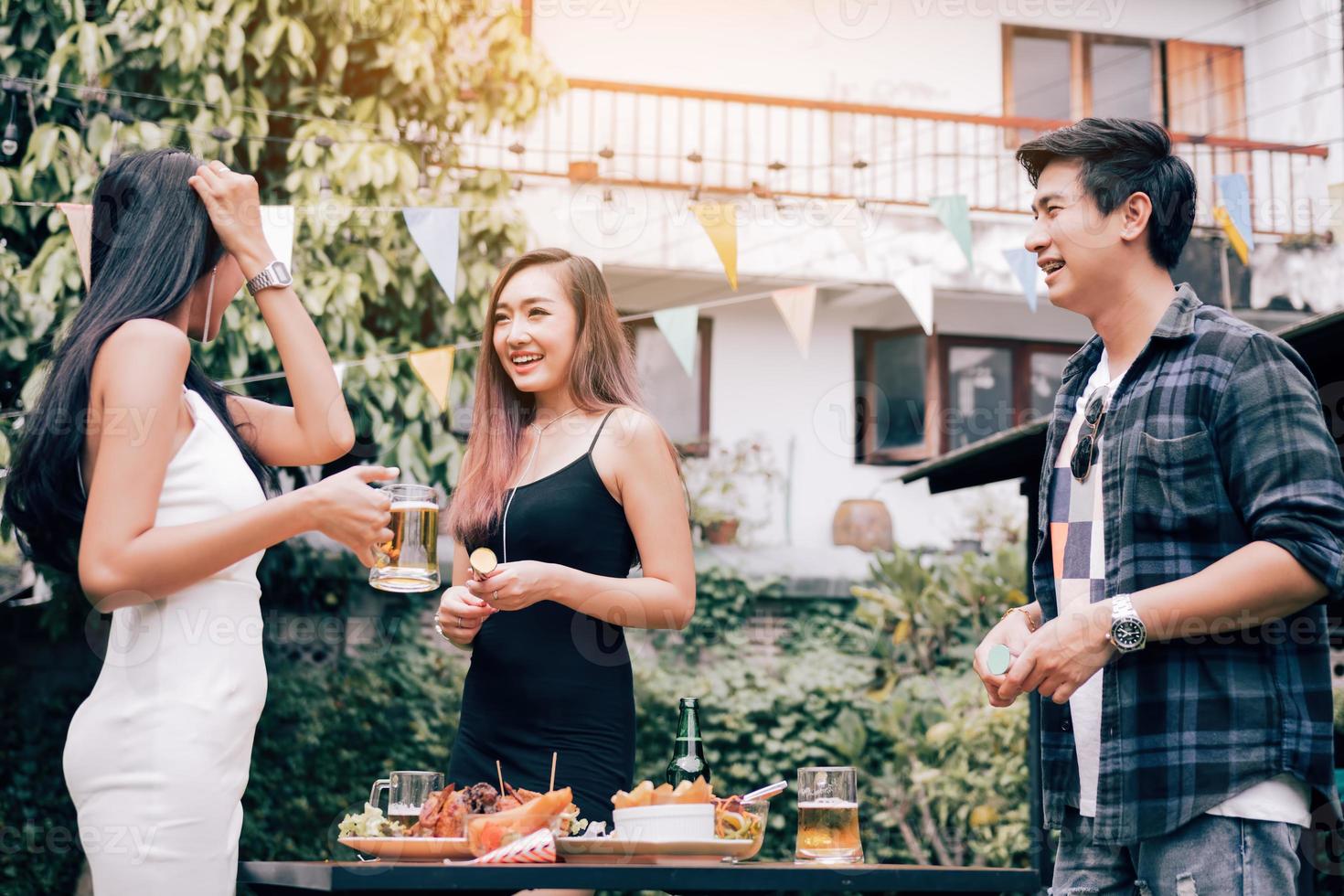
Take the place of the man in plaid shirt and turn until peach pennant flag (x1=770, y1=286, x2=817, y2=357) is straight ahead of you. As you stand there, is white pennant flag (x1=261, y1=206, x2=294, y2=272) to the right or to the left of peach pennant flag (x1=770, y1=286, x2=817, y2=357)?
left

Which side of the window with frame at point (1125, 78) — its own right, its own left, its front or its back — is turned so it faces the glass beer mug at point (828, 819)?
front

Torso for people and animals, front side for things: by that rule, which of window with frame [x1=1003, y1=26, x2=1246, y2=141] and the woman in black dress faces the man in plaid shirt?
the window with frame

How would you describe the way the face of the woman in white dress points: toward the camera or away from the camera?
away from the camera

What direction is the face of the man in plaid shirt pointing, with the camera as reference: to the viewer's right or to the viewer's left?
to the viewer's left

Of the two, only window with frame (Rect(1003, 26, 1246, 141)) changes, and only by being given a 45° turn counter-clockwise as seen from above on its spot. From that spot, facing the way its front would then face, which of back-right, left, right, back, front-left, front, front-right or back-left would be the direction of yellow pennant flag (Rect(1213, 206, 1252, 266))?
front-right

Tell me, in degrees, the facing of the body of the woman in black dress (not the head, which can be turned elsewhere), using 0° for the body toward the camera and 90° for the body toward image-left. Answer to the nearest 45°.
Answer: approximately 45°

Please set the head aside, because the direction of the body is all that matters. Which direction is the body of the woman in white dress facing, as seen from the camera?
to the viewer's right

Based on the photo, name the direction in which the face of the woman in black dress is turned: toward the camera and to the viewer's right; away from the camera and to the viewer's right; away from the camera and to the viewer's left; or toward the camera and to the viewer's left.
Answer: toward the camera and to the viewer's left

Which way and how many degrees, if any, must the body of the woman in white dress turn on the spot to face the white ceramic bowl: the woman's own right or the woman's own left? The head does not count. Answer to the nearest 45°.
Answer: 0° — they already face it

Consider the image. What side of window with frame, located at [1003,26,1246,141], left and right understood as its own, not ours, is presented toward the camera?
front
